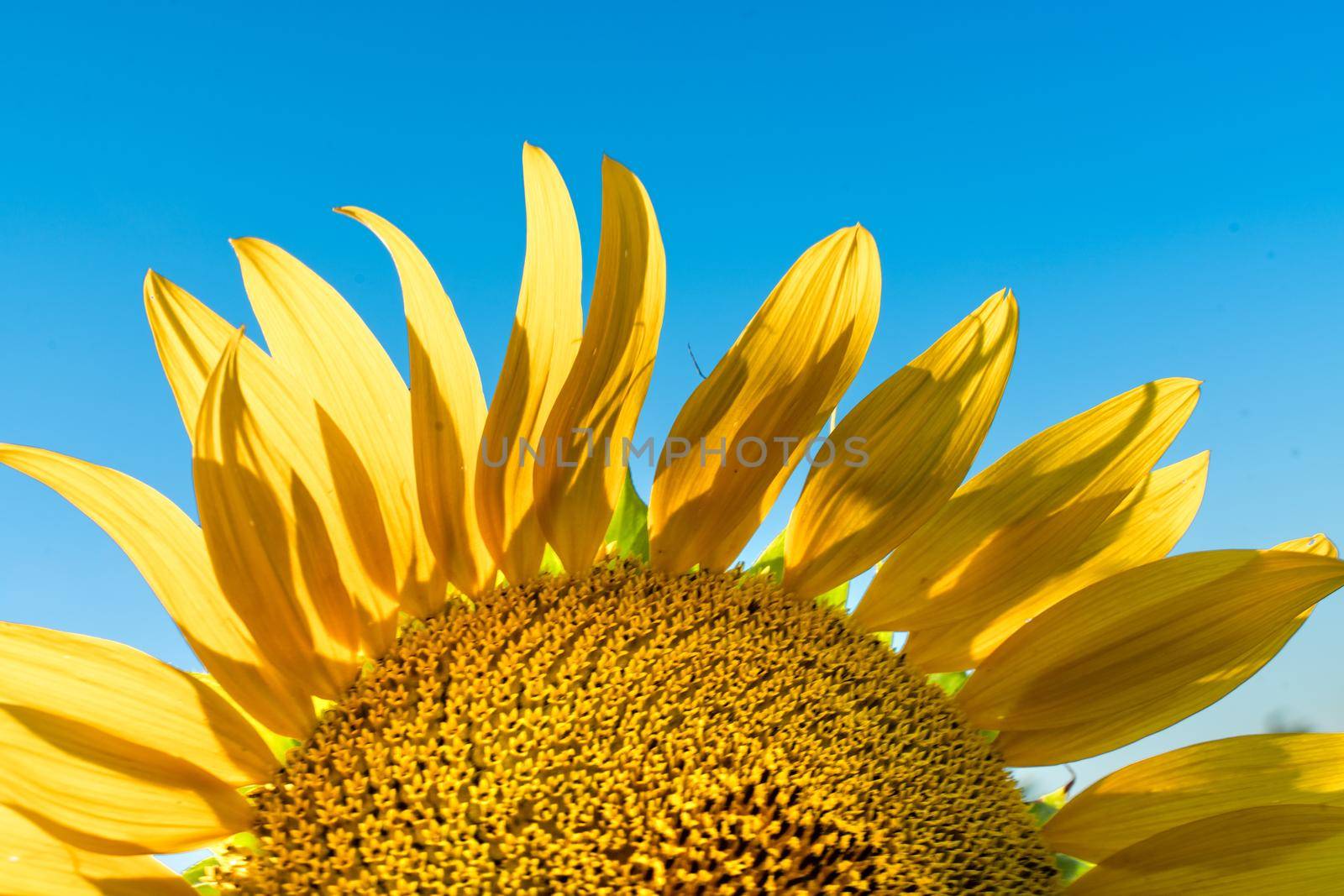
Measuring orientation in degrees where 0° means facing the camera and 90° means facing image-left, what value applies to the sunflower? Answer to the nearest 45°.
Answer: approximately 0°
